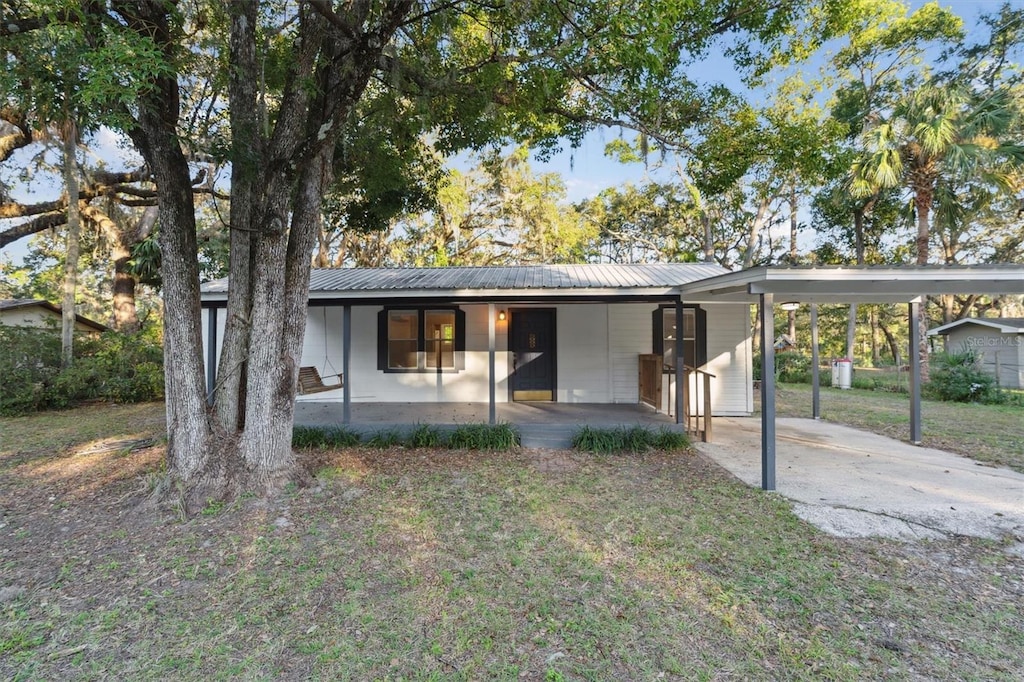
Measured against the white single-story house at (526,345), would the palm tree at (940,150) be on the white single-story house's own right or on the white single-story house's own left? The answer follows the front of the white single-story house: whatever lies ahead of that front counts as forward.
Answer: on the white single-story house's own left

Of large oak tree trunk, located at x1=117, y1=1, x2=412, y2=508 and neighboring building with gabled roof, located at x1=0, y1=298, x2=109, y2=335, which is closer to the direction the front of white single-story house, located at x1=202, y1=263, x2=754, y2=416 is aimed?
the large oak tree trunk

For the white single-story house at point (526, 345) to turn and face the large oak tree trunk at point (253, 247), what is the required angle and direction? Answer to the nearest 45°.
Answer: approximately 45° to its right

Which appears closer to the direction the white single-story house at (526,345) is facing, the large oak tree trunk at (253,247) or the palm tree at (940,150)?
the large oak tree trunk

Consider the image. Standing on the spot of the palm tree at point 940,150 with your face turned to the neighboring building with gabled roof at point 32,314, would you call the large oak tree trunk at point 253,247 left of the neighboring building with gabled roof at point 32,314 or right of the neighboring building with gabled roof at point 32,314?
left

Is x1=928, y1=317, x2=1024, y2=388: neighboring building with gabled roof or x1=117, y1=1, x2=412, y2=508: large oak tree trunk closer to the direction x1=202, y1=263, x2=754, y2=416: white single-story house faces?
the large oak tree trunk

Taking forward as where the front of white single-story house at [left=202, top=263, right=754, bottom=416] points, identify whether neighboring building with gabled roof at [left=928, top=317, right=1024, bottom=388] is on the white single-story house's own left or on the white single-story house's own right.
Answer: on the white single-story house's own left

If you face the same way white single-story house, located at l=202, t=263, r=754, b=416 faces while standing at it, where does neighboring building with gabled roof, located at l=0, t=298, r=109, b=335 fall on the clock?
The neighboring building with gabled roof is roughly at 4 o'clock from the white single-story house.

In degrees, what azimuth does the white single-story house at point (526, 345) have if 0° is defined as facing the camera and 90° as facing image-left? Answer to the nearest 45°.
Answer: approximately 0°
